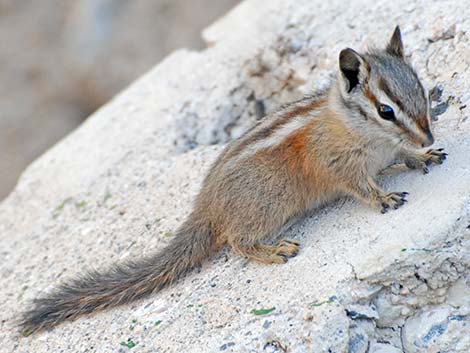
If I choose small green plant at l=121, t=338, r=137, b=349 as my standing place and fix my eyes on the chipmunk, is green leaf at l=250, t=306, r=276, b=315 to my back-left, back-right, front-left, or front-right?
front-right

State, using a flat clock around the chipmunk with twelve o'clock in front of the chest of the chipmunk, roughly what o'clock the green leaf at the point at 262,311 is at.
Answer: The green leaf is roughly at 4 o'clock from the chipmunk.

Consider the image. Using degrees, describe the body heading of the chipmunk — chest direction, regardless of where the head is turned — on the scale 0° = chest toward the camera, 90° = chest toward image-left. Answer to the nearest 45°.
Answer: approximately 270°

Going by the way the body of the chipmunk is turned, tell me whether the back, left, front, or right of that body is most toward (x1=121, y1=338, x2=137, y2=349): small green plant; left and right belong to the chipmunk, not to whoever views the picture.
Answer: back
